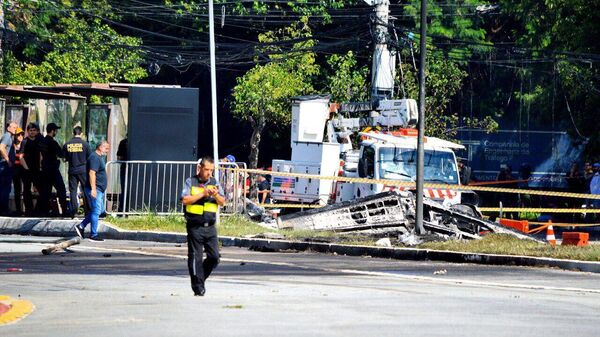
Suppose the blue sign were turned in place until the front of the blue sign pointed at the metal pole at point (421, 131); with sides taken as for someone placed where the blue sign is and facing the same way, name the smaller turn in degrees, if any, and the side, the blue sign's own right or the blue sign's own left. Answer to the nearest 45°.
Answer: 0° — it already faces it

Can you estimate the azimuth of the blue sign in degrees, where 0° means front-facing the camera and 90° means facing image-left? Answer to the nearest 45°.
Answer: approximately 0°

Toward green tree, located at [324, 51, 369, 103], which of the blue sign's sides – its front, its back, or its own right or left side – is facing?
right
